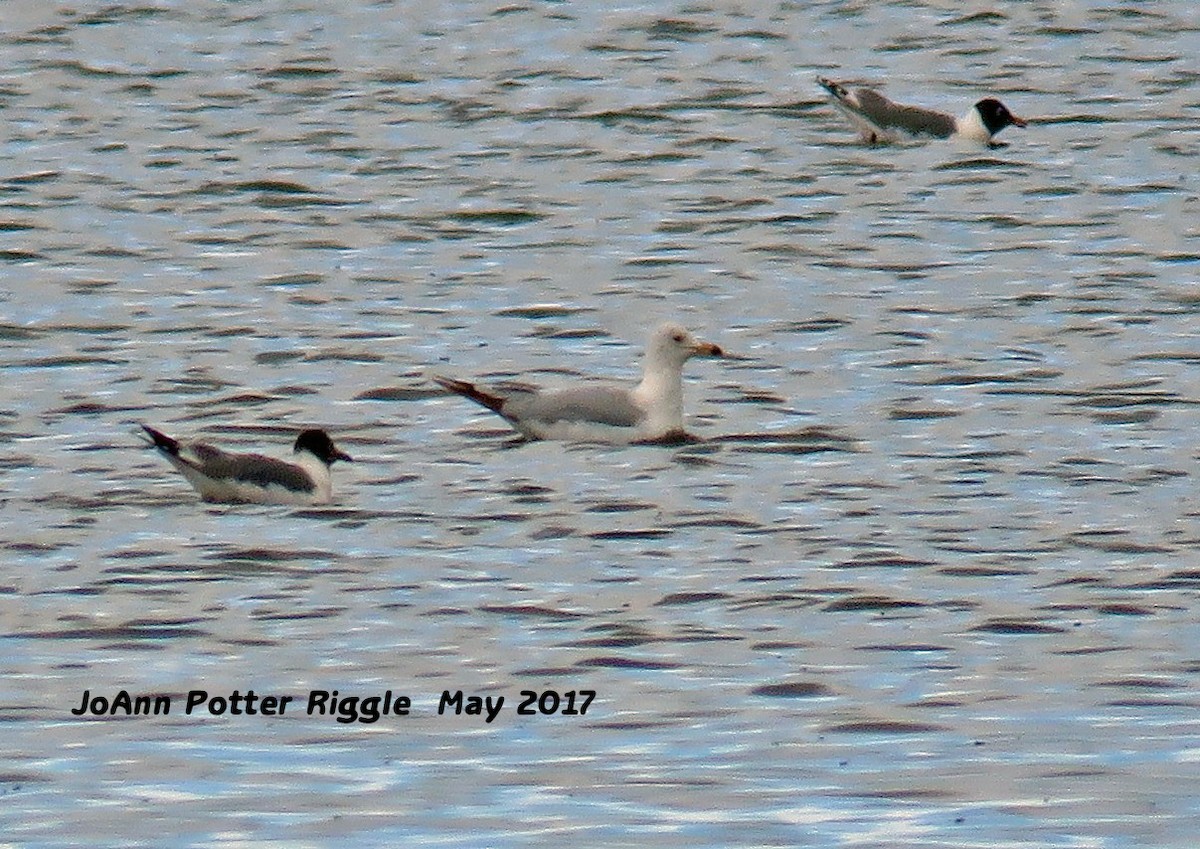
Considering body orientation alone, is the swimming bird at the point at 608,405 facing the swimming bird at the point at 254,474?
no

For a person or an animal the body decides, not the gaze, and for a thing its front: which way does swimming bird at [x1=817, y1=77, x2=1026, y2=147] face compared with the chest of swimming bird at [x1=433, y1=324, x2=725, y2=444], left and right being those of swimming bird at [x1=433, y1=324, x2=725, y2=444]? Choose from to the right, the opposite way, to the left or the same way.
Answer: the same way

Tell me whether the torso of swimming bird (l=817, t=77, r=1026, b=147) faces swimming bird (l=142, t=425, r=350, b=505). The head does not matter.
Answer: no

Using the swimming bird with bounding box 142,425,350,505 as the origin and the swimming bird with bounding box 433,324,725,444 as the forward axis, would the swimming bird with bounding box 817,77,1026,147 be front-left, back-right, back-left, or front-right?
front-left

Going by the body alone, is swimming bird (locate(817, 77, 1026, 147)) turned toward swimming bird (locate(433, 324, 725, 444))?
no

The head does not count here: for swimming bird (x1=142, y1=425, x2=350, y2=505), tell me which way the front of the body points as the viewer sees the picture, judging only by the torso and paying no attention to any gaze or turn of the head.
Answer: to the viewer's right

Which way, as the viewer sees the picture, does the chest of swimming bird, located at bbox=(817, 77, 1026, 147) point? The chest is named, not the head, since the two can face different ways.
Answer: to the viewer's right

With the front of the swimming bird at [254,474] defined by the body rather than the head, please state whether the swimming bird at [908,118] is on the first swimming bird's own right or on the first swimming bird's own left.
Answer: on the first swimming bird's own left

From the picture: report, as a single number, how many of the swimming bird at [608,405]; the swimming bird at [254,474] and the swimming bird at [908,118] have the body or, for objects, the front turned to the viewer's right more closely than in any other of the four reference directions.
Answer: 3

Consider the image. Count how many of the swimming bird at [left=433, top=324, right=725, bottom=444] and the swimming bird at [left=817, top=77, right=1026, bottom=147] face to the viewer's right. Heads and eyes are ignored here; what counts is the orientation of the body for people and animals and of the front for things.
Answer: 2

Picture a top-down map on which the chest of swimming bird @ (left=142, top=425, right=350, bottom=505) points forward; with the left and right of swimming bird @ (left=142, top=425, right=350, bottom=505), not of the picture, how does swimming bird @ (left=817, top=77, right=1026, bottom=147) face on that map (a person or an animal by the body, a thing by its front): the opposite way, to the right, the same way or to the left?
the same way

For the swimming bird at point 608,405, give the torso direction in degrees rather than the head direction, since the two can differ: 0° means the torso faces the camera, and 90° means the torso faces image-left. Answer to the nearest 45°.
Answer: approximately 270°

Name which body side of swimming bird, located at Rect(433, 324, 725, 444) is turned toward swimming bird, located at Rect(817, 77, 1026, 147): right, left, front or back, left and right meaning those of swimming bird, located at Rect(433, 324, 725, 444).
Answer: left
